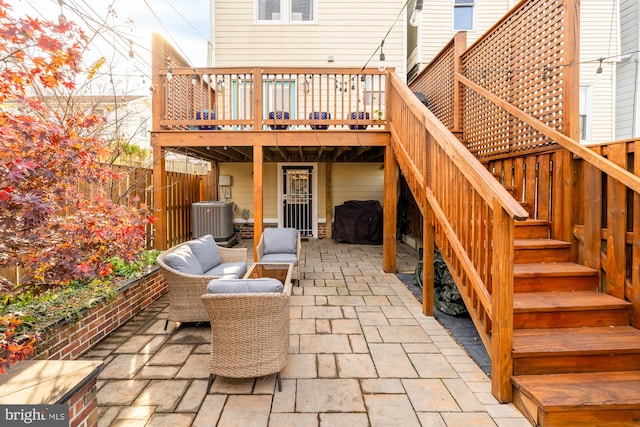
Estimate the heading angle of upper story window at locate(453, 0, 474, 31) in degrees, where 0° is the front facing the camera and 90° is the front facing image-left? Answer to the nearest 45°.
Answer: approximately 0°

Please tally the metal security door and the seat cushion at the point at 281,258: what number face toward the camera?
2

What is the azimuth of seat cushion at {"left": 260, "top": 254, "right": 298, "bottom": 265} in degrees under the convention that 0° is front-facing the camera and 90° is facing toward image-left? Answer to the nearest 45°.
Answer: approximately 0°

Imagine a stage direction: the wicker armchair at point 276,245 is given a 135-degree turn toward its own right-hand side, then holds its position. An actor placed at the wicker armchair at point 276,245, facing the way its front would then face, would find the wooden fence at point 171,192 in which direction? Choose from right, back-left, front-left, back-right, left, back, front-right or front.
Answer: front

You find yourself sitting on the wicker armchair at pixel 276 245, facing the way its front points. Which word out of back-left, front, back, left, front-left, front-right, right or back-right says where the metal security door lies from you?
back
